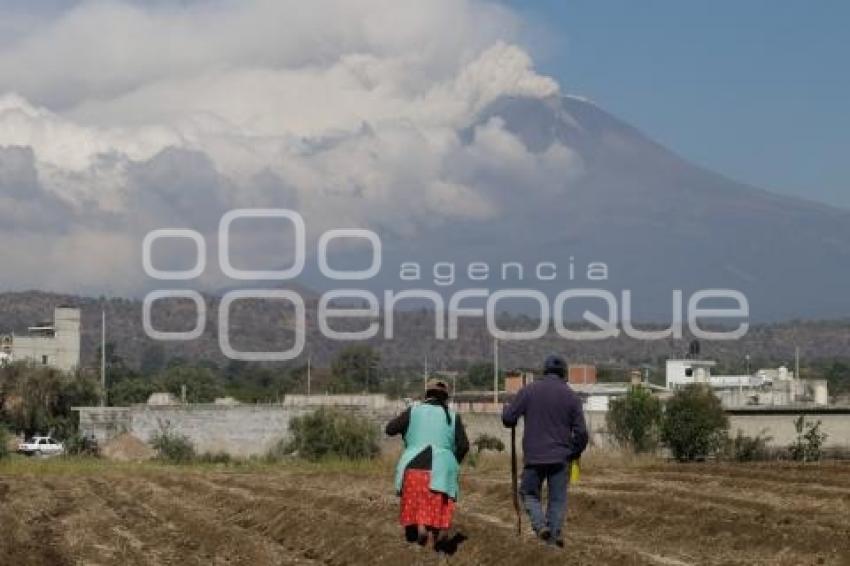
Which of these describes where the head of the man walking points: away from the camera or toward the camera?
away from the camera

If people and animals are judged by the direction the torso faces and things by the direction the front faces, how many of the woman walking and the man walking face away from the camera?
2

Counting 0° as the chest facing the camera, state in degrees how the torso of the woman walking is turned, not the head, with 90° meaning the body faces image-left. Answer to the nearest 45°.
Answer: approximately 180°

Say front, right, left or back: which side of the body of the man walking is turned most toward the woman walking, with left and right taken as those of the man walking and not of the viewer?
left

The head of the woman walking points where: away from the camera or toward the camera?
away from the camera

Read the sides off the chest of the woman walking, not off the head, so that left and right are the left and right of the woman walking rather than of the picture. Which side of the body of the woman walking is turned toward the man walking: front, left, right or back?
right

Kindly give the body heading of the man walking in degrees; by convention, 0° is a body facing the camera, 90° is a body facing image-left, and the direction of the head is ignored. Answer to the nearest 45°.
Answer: approximately 180°
